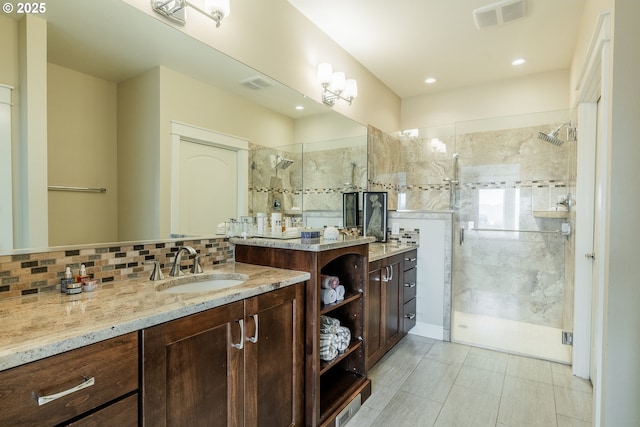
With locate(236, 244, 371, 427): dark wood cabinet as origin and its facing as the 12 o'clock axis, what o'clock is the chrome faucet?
The chrome faucet is roughly at 4 o'clock from the dark wood cabinet.

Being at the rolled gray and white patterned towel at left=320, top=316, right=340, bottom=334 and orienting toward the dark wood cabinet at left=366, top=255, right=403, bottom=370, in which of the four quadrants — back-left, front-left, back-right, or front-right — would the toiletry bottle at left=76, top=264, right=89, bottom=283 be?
back-left

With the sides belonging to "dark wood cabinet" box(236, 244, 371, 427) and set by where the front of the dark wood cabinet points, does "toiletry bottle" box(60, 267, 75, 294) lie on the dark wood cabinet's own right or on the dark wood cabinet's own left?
on the dark wood cabinet's own right

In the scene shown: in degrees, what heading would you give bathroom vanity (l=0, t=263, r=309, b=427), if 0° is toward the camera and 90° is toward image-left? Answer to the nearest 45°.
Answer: approximately 315°

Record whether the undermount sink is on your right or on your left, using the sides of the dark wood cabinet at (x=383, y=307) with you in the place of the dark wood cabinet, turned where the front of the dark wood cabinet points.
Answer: on your right

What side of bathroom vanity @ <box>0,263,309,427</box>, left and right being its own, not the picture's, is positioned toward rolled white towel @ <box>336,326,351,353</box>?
left
